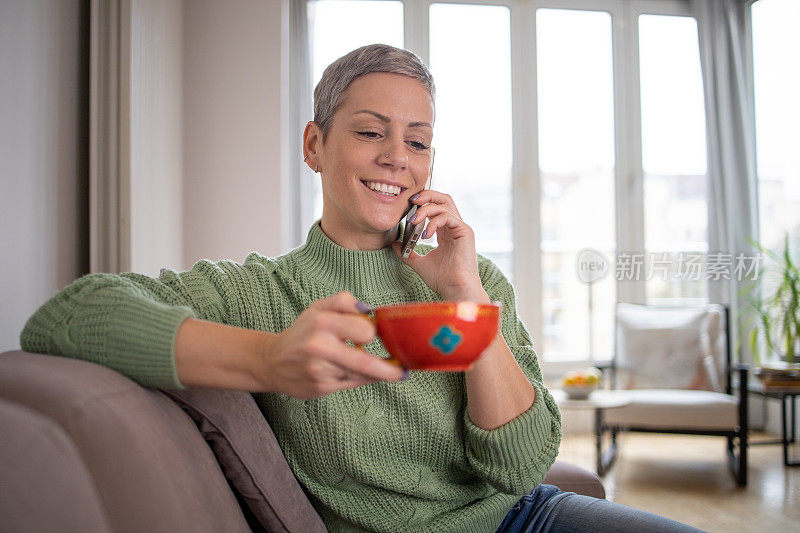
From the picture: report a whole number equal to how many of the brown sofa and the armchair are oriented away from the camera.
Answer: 0

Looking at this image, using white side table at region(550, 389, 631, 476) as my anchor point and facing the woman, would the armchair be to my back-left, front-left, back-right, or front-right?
back-left

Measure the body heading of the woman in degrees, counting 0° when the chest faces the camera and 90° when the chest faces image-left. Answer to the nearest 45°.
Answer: approximately 315°

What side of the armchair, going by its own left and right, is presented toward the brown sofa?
front

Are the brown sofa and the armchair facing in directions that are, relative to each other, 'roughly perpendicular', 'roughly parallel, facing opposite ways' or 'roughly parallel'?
roughly perpendicular

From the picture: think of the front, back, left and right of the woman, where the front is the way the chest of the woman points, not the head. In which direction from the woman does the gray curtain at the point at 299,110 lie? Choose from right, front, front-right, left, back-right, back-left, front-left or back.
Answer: back-left

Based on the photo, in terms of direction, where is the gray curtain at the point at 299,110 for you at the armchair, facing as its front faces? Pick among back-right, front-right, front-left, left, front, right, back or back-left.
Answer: right
